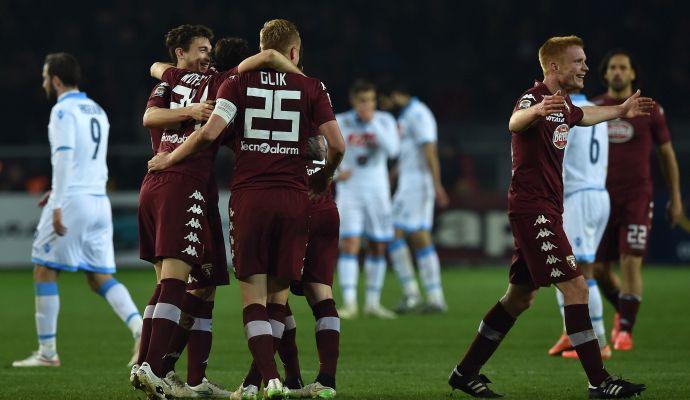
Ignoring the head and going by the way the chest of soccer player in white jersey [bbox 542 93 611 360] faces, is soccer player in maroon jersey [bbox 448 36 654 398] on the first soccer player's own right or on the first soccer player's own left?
on the first soccer player's own left

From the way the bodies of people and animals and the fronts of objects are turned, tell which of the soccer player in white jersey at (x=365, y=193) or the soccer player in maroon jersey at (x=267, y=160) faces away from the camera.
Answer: the soccer player in maroon jersey

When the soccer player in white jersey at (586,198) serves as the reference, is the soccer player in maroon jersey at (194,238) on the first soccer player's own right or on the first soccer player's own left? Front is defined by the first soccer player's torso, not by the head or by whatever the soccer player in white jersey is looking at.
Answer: on the first soccer player's own left

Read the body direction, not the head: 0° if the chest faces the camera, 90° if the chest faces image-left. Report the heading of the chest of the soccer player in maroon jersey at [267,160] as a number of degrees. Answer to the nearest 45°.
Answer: approximately 180°

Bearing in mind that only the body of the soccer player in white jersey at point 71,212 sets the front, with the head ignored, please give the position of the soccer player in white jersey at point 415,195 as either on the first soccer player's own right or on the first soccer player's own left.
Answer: on the first soccer player's own right

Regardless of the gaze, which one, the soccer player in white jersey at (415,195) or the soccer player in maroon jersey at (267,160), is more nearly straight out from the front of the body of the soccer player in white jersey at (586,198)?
the soccer player in white jersey

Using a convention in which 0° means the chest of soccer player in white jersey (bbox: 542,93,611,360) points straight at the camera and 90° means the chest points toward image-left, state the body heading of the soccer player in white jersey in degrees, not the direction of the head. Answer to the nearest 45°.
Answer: approximately 135°

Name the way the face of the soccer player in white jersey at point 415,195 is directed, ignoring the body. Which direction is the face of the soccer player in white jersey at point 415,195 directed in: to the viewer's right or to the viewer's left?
to the viewer's left

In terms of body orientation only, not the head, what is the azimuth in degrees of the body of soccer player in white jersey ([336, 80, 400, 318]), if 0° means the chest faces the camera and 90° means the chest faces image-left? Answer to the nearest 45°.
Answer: approximately 0°
